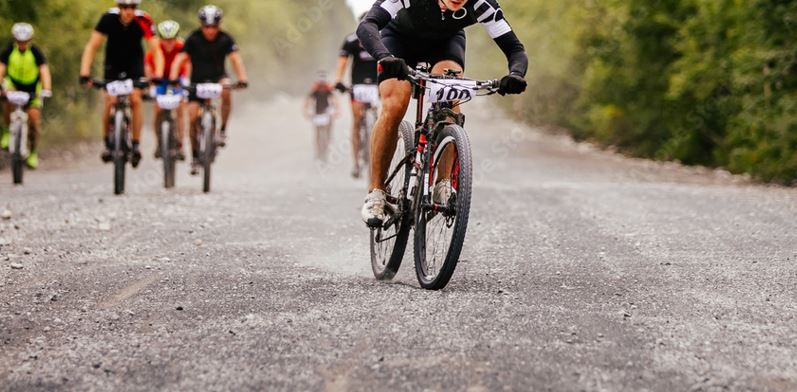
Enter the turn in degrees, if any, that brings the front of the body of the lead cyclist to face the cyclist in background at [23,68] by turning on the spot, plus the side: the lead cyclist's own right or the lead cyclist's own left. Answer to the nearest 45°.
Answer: approximately 135° to the lead cyclist's own right

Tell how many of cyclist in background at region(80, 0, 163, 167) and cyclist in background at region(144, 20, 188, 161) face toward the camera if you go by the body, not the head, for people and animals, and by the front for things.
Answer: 2

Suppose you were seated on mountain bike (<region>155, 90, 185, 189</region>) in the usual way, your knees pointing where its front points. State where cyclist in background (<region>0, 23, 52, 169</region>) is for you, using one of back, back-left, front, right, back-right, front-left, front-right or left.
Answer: back-right

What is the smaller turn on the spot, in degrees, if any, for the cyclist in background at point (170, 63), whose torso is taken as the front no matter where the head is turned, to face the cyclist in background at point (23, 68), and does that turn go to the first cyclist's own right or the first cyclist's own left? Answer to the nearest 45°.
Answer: approximately 135° to the first cyclist's own right

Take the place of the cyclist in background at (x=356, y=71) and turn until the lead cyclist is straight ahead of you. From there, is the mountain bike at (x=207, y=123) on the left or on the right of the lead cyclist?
right

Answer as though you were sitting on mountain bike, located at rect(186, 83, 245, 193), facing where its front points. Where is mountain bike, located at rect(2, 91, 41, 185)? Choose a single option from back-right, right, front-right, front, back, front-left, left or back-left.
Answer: back-right
